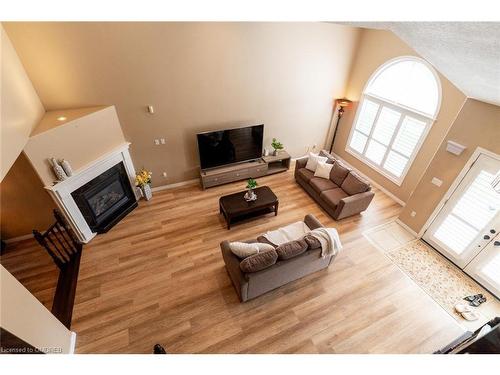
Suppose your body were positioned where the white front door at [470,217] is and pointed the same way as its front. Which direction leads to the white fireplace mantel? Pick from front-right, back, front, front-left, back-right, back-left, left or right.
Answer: front-right

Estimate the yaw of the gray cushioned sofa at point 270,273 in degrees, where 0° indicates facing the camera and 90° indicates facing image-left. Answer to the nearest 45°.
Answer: approximately 135°

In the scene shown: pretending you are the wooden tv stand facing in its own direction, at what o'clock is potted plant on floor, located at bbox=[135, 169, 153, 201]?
The potted plant on floor is roughly at 4 o'clock from the wooden tv stand.

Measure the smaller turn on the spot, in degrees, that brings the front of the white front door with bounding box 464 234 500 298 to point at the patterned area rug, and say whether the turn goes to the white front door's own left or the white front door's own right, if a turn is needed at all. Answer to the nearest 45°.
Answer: approximately 45° to the white front door's own right

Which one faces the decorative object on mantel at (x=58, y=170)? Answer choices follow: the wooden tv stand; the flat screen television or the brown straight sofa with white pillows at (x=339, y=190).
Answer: the brown straight sofa with white pillows

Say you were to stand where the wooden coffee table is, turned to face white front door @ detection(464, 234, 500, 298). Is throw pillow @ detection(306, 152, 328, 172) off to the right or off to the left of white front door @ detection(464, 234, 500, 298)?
left

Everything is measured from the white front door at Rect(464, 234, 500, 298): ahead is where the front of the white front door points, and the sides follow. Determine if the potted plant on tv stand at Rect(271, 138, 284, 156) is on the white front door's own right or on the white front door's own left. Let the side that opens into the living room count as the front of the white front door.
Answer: on the white front door's own right

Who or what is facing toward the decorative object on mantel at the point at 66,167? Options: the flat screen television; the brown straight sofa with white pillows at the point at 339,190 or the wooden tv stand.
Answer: the brown straight sofa with white pillows

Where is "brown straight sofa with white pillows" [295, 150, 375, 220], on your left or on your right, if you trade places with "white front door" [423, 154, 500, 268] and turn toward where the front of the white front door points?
on your right

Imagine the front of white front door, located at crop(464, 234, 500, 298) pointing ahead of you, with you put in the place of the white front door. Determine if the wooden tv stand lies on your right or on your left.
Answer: on your right

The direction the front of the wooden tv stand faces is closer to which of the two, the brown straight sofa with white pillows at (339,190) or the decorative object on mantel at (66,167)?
the brown straight sofa with white pillows

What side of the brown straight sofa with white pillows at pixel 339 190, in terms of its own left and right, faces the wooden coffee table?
front

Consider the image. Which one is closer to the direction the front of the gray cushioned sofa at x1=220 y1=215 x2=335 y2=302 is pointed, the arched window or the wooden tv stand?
the wooden tv stand
